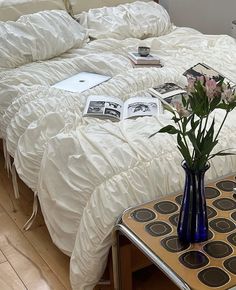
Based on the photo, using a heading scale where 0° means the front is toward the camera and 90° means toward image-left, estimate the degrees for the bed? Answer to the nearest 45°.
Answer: approximately 315°

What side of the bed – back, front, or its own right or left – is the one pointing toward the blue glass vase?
front

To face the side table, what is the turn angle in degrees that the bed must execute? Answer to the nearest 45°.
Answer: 0° — it already faces it
